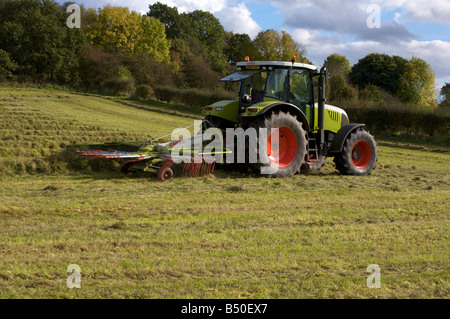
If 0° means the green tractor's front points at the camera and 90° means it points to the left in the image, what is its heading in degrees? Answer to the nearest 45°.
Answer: approximately 225°

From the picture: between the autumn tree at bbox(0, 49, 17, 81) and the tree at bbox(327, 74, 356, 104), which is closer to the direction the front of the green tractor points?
the tree

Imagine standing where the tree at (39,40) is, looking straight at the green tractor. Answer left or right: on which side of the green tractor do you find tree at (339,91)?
left

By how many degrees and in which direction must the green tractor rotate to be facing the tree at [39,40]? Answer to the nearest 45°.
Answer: approximately 90° to its left

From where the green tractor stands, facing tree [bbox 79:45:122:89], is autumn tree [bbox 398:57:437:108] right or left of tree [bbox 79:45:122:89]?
right

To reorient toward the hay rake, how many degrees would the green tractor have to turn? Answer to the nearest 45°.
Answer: approximately 180°

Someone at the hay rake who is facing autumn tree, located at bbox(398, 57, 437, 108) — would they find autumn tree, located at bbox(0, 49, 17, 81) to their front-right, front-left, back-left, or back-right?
front-left

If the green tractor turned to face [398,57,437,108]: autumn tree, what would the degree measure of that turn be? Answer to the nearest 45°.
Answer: approximately 45° to its left

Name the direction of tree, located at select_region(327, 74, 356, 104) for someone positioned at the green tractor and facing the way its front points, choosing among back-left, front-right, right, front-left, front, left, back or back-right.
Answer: front-left

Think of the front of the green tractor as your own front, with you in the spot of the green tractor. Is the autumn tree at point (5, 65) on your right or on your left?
on your left

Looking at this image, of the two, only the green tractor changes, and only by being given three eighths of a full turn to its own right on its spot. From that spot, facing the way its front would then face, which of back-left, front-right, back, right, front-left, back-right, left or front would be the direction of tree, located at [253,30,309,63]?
back
